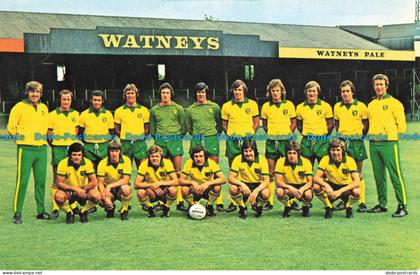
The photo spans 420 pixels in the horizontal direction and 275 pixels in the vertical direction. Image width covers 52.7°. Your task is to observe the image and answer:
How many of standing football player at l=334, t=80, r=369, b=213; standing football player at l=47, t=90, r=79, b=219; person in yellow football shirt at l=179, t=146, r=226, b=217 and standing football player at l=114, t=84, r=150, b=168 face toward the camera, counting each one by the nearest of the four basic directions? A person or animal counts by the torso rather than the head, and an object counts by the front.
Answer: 4

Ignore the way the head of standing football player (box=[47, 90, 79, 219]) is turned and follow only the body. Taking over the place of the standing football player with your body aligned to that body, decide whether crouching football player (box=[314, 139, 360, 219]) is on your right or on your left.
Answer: on your left

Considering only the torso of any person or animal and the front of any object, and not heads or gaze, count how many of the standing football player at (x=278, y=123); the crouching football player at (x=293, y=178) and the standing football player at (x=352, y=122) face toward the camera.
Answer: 3

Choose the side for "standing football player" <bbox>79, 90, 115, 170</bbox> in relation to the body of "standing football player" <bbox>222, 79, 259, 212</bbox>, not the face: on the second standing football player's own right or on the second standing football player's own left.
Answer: on the second standing football player's own right

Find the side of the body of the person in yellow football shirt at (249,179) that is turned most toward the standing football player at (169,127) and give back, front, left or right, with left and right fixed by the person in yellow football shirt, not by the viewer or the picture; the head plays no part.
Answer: right

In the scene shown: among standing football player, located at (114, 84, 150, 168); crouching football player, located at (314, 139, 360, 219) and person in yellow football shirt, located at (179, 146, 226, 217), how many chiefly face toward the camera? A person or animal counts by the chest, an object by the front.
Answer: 3

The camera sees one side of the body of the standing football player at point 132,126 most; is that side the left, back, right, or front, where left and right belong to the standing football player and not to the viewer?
front

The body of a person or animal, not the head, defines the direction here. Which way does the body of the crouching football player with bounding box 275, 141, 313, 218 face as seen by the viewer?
toward the camera

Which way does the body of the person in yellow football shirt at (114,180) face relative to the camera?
toward the camera

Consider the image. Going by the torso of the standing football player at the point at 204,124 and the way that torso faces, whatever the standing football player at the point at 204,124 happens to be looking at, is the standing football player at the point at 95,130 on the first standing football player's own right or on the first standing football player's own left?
on the first standing football player's own right
